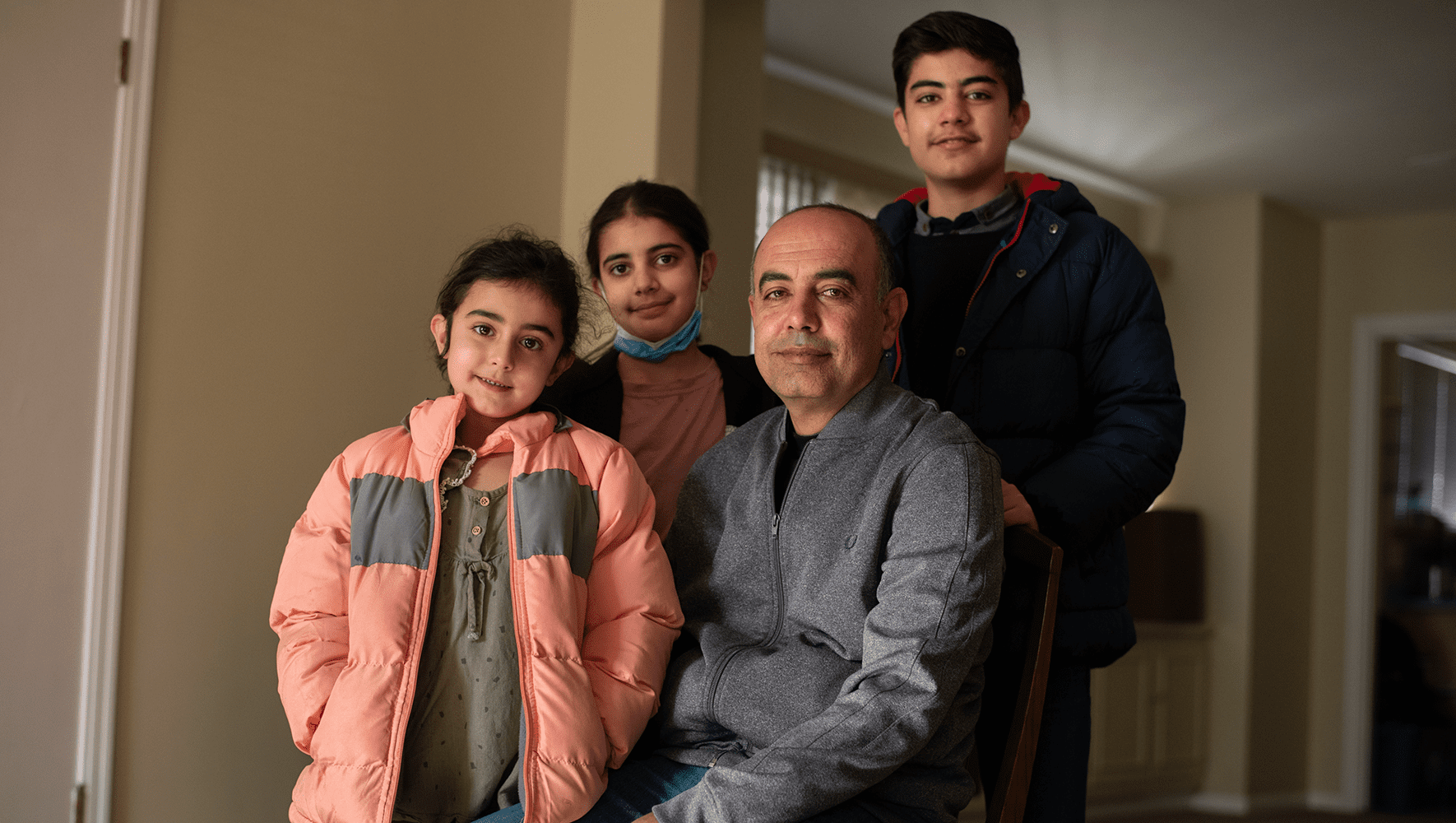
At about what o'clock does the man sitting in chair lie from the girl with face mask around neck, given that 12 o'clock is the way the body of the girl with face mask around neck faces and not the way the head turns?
The man sitting in chair is roughly at 11 o'clock from the girl with face mask around neck.

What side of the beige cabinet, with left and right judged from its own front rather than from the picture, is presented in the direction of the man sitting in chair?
front

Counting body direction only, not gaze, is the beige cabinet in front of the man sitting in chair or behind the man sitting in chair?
behind

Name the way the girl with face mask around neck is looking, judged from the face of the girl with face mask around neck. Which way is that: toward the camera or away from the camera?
toward the camera

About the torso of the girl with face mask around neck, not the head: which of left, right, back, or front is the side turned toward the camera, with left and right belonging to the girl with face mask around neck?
front

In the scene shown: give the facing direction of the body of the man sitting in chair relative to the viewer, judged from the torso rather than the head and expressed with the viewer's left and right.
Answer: facing the viewer and to the left of the viewer

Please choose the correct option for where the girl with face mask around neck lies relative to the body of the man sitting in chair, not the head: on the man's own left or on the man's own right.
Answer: on the man's own right

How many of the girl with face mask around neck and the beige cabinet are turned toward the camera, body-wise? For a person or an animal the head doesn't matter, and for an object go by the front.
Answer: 2

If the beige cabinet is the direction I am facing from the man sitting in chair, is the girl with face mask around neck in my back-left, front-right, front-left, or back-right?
front-left

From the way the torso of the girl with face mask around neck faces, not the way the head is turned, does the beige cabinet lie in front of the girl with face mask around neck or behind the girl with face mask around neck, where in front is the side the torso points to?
behind
